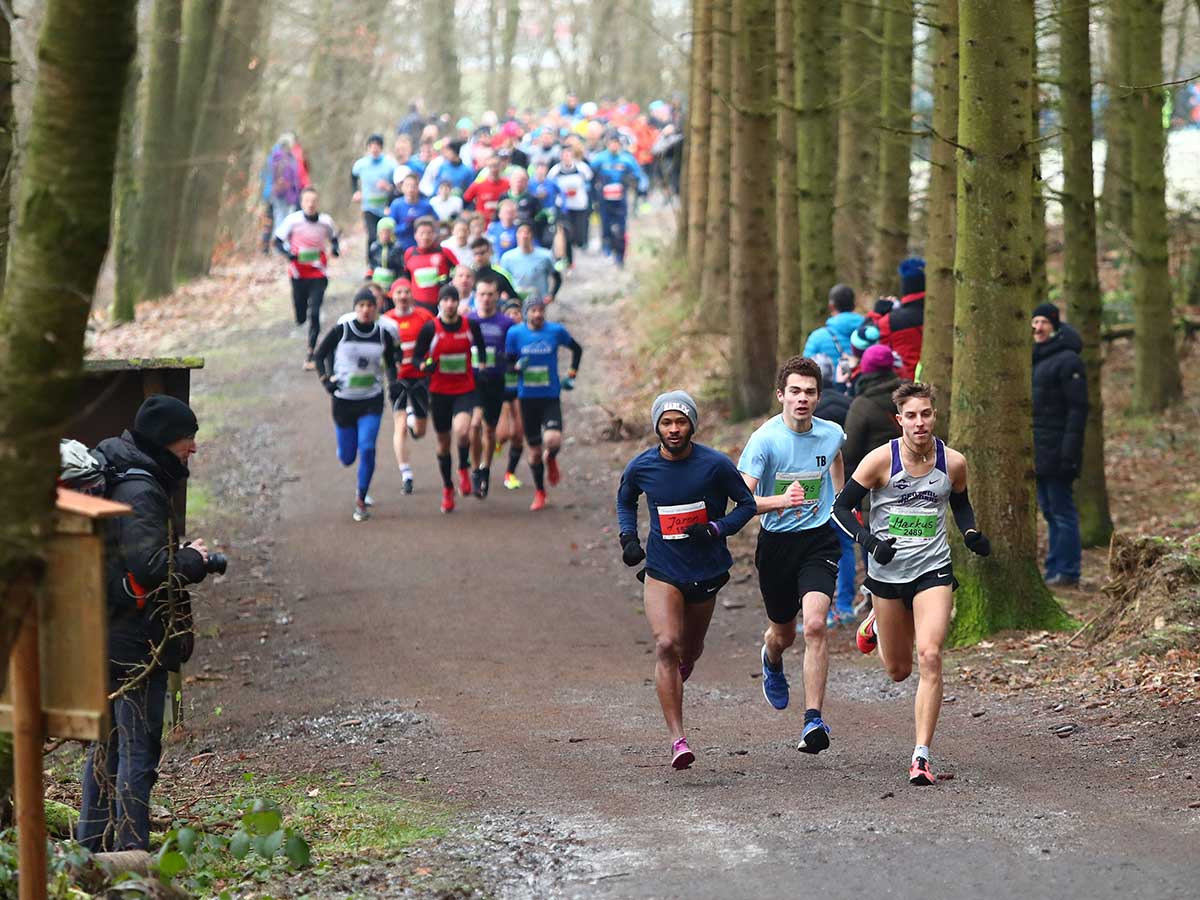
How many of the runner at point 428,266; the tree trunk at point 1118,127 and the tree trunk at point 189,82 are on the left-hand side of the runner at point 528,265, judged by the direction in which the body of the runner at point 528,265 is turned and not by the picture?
1

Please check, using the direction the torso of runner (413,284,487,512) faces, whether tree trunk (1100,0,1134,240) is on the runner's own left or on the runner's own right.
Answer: on the runner's own left

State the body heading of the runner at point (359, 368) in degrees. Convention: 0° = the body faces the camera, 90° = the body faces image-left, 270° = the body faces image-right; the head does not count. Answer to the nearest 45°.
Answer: approximately 0°

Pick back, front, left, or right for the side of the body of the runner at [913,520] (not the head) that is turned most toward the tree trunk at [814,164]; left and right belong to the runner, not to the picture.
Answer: back

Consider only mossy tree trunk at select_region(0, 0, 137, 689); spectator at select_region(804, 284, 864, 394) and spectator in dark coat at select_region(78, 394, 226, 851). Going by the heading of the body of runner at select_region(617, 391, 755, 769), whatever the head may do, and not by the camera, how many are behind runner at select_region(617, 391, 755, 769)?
1

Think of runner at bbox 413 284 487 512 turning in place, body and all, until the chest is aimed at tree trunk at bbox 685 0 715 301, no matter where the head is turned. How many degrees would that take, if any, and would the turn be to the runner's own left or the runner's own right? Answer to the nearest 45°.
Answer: approximately 180°

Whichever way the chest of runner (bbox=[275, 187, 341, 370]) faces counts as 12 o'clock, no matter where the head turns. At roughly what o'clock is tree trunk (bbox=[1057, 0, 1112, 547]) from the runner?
The tree trunk is roughly at 11 o'clock from the runner.

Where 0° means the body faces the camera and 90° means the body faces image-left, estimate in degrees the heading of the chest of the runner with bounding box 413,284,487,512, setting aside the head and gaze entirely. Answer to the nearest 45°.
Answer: approximately 0°
